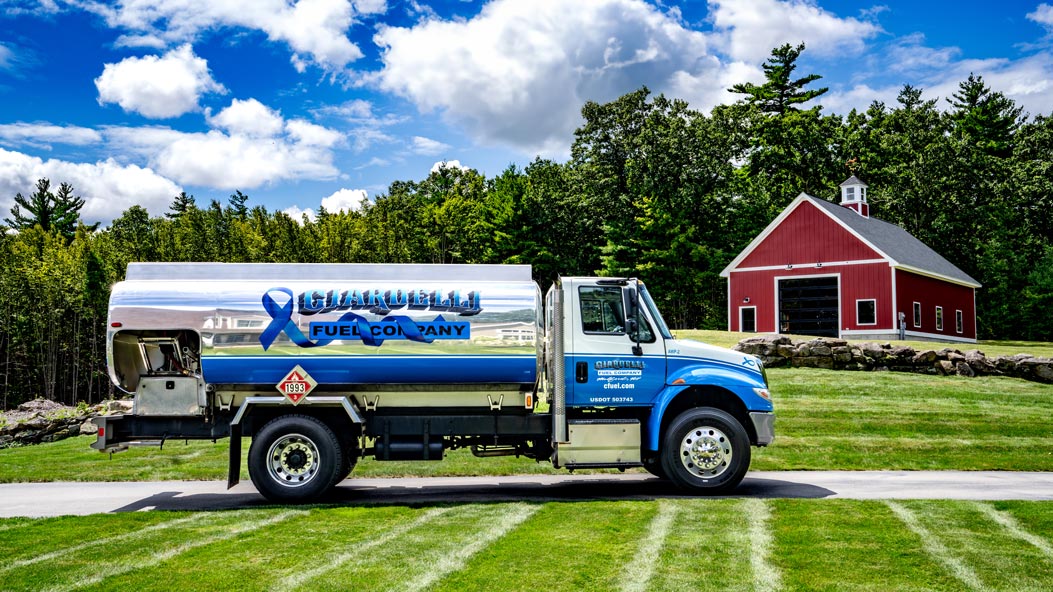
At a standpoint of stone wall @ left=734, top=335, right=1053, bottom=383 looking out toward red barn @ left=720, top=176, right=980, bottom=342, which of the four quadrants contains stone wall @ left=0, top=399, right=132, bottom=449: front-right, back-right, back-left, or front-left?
back-left

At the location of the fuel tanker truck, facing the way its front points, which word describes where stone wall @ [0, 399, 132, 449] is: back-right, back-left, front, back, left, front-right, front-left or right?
back-left

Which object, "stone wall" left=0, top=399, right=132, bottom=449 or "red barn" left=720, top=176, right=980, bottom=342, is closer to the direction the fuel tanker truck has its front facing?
the red barn

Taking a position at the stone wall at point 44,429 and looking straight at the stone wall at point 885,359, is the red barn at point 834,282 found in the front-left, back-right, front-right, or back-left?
front-left

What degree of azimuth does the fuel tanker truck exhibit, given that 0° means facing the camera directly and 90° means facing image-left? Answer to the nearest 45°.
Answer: approximately 270°

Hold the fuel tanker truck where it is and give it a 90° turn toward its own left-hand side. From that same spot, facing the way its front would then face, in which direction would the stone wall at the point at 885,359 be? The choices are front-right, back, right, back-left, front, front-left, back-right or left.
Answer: front-right

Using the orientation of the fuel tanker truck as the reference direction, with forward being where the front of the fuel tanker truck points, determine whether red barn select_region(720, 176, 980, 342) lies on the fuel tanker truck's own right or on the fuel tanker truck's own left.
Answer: on the fuel tanker truck's own left
